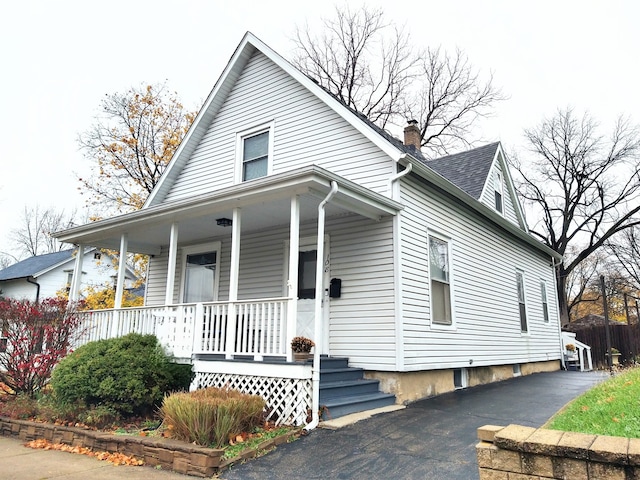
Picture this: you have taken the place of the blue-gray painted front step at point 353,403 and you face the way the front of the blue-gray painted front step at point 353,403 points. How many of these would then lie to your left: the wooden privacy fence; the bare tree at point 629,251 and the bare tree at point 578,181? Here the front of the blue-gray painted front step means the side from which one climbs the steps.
3

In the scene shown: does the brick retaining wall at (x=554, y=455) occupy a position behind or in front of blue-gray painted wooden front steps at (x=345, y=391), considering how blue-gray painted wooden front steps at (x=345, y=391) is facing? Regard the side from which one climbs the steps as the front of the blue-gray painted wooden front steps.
in front

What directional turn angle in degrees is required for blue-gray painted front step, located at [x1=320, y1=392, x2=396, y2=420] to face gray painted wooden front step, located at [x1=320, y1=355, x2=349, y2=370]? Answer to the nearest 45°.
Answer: approximately 180°

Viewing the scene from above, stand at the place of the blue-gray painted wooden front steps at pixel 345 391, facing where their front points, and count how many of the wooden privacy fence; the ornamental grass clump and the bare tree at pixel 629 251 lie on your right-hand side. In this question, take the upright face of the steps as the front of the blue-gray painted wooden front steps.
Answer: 1

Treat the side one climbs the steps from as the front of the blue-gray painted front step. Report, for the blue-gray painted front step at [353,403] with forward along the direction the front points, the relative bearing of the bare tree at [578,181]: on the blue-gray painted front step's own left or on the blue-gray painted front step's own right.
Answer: on the blue-gray painted front step's own left

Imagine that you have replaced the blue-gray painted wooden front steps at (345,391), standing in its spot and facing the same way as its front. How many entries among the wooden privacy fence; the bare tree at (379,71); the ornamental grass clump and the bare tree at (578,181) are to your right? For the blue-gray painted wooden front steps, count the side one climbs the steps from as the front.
1

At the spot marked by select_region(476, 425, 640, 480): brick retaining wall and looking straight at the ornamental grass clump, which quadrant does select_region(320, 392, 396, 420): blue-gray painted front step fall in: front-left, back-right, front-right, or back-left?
front-right

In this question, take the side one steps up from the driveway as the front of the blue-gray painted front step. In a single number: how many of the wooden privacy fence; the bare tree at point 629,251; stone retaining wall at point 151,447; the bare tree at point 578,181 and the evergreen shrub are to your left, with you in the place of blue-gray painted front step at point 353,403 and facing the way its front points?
3

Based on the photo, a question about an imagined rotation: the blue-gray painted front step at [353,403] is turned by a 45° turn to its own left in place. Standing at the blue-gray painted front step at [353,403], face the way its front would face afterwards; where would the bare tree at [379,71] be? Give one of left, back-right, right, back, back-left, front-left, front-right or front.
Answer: left

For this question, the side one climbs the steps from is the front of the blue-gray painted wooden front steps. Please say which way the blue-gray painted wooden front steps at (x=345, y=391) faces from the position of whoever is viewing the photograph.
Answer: facing the viewer and to the right of the viewer

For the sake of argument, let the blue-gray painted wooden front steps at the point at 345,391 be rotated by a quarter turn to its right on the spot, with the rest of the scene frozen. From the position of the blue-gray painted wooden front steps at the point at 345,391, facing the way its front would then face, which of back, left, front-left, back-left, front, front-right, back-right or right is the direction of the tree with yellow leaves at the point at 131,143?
right

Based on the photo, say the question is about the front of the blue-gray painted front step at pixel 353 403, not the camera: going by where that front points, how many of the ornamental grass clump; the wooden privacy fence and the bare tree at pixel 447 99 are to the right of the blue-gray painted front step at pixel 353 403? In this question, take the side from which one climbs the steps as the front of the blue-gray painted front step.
1

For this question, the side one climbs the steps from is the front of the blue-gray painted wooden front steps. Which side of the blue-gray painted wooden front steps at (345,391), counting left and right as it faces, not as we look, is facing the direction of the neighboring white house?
back

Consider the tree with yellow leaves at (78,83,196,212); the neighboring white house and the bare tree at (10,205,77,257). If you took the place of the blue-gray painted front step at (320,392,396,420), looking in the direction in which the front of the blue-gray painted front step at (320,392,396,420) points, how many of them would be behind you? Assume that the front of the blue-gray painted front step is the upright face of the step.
3

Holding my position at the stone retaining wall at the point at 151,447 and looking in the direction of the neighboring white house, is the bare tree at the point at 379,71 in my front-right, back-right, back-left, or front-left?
front-right

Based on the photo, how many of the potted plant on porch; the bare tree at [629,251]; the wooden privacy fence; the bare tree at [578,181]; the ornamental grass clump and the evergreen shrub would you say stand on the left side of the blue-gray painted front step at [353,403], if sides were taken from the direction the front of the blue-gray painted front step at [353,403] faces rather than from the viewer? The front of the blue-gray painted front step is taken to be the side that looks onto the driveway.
3

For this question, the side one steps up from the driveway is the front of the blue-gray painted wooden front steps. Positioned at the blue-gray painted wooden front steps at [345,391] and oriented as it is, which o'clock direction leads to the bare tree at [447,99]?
The bare tree is roughly at 8 o'clock from the blue-gray painted wooden front steps.
